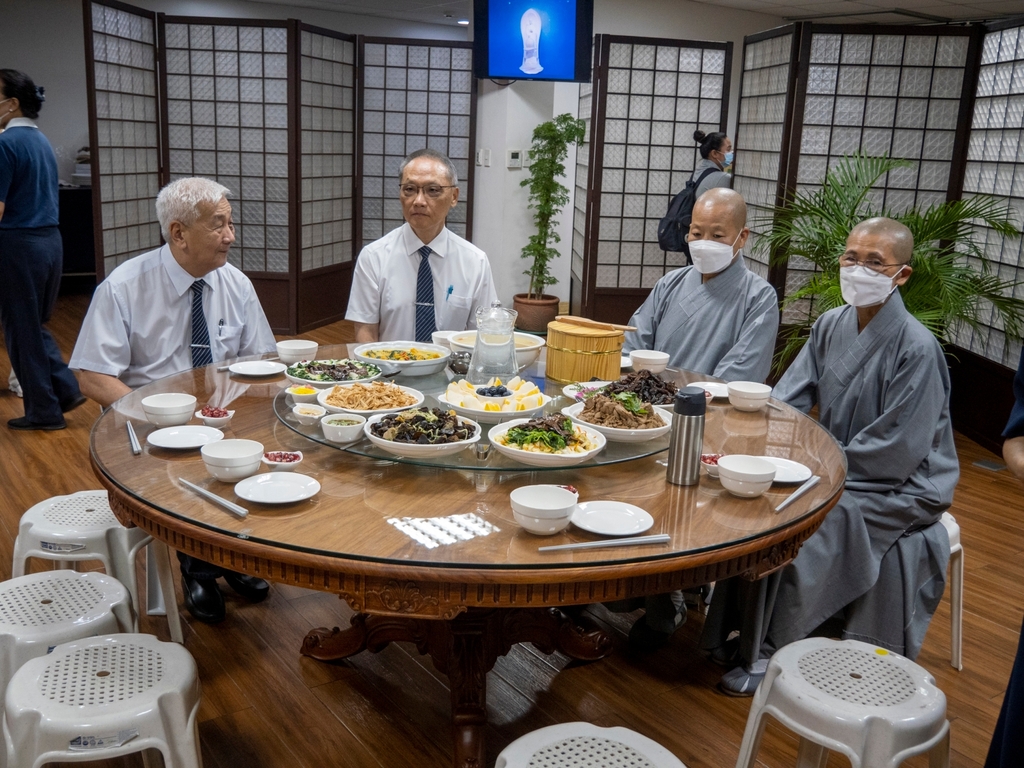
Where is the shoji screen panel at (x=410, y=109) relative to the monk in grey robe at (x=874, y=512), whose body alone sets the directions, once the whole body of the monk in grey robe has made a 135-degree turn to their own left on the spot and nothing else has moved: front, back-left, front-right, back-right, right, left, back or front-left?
back-left

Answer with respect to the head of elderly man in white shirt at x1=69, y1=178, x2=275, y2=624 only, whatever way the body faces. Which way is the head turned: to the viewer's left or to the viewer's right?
to the viewer's right

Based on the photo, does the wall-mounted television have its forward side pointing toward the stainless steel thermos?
yes

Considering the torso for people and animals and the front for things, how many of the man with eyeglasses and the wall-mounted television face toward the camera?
2

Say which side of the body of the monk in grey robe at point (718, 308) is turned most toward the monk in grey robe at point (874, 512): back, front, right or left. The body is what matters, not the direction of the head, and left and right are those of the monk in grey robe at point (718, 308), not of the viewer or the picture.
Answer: left

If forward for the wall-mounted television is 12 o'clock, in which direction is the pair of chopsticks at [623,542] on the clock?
The pair of chopsticks is roughly at 12 o'clock from the wall-mounted television.

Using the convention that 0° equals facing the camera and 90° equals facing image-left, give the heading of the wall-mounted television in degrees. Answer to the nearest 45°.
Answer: approximately 0°

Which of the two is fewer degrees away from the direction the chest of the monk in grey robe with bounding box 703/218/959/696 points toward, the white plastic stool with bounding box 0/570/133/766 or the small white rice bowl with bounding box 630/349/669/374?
the white plastic stool
